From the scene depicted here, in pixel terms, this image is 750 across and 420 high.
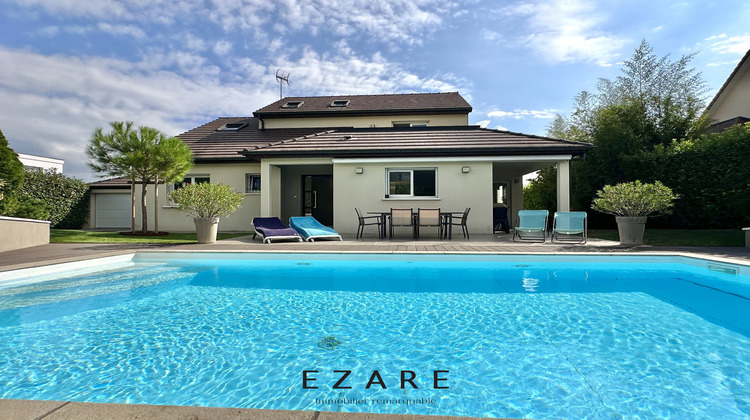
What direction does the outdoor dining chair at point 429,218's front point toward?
away from the camera

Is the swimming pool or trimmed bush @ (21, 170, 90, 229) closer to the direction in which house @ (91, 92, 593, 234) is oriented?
the swimming pool

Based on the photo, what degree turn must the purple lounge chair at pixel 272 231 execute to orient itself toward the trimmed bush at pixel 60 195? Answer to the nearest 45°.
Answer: approximately 180°

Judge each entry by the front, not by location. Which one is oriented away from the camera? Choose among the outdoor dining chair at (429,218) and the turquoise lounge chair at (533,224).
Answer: the outdoor dining chair

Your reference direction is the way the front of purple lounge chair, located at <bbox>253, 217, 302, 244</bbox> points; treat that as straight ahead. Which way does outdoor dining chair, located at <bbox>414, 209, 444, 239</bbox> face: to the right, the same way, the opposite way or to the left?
to the left

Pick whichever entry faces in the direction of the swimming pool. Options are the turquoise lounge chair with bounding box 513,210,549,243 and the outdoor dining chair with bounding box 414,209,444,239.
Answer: the turquoise lounge chair

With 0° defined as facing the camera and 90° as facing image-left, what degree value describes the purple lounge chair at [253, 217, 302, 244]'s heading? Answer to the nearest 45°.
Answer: approximately 315°

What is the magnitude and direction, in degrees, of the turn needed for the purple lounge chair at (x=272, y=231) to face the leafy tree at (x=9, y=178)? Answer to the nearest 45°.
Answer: approximately 135° to its right

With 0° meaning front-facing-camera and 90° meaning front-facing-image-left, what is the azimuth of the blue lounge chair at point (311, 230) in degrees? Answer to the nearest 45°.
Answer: approximately 315°

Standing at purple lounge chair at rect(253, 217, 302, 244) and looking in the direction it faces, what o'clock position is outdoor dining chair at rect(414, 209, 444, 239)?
The outdoor dining chair is roughly at 11 o'clock from the purple lounge chair.

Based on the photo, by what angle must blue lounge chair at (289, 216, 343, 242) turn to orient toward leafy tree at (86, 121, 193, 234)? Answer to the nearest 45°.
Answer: approximately 180°

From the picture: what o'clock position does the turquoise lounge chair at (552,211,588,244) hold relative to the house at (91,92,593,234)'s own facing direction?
The turquoise lounge chair is roughly at 10 o'clock from the house.

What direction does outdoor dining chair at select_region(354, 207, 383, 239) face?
to the viewer's right

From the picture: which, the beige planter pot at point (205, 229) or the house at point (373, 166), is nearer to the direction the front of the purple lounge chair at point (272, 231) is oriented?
the house

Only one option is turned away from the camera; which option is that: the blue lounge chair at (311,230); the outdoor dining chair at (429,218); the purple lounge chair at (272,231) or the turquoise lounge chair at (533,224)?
the outdoor dining chair

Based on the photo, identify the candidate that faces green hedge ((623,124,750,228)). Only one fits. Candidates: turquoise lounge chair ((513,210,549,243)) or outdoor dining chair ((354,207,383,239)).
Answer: the outdoor dining chair
